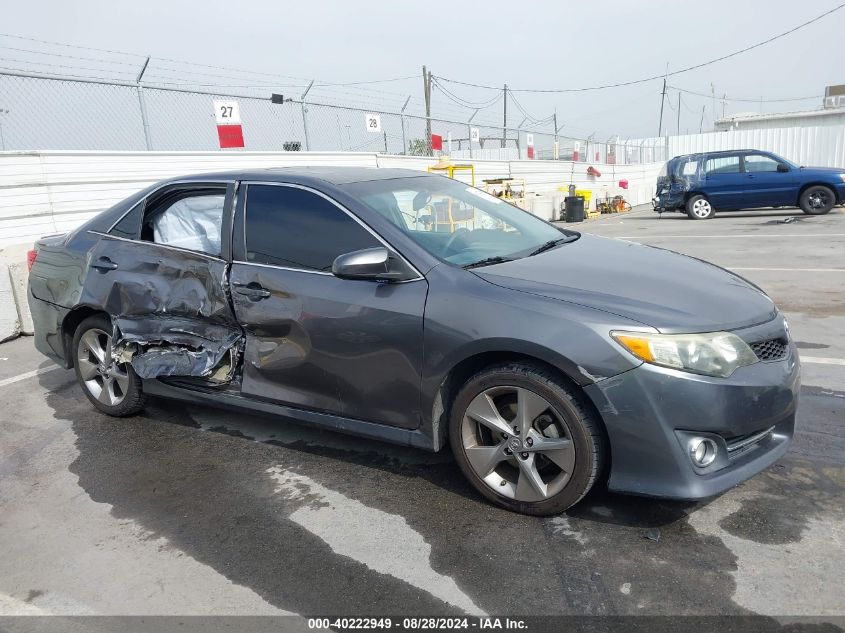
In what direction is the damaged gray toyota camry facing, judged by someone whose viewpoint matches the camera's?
facing the viewer and to the right of the viewer

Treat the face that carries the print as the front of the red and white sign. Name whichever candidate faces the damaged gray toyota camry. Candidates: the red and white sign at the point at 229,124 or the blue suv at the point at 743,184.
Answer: the red and white sign

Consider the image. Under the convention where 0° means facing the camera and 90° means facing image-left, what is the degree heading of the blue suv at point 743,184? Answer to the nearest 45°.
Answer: approximately 270°

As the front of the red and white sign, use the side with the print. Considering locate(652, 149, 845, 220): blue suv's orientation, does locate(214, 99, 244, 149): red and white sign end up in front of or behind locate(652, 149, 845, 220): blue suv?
behind

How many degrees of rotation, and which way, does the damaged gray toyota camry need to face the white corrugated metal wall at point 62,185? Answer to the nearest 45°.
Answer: approximately 180°

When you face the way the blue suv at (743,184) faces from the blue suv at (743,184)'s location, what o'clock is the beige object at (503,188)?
The beige object is roughly at 6 o'clock from the blue suv.

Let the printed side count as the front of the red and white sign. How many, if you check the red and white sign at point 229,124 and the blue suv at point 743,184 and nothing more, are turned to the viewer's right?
1

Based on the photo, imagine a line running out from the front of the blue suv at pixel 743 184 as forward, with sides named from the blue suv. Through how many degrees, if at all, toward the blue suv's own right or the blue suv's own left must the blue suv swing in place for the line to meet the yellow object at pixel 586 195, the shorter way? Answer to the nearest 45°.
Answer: approximately 135° to the blue suv's own left

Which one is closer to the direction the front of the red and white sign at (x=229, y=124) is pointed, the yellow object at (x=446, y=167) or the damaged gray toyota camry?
the damaged gray toyota camry

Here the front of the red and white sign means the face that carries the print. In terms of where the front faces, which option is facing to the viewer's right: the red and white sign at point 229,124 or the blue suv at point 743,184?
the blue suv

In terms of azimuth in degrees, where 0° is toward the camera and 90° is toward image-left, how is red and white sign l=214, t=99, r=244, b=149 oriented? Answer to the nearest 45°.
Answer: approximately 0°

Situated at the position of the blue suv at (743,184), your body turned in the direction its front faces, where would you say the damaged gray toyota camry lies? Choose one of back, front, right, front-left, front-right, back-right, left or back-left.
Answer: right

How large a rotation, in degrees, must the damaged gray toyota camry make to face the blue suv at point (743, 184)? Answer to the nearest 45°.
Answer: approximately 90° to its left
